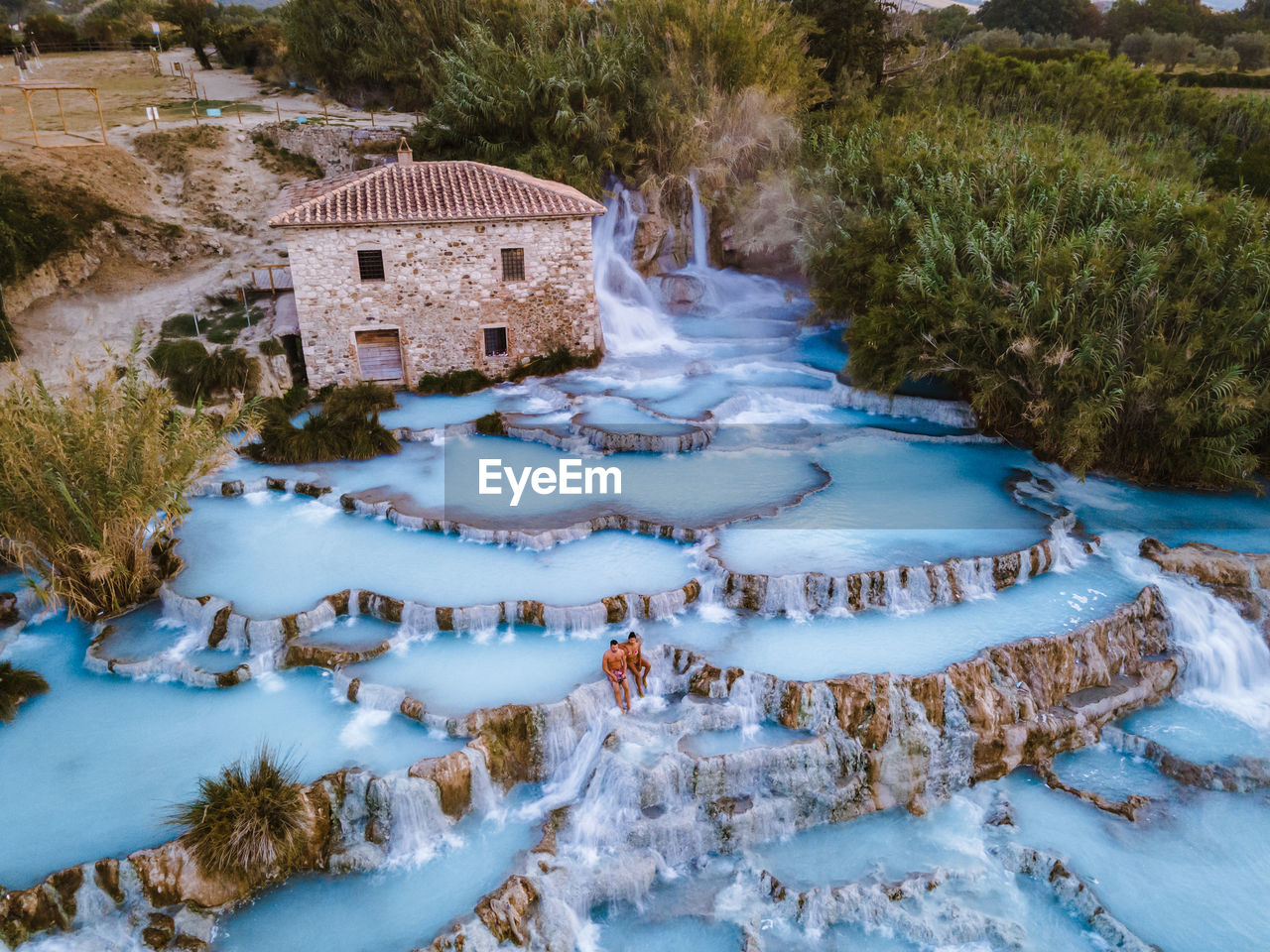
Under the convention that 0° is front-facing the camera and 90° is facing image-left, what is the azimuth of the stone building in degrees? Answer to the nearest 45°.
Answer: approximately 0°

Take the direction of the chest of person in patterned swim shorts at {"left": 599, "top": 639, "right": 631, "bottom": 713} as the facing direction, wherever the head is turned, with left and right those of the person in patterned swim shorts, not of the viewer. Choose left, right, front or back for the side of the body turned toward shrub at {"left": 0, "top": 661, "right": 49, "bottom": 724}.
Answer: right

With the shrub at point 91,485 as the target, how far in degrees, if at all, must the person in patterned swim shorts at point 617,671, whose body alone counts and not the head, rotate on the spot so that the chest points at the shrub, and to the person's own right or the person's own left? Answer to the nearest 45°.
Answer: approximately 90° to the person's own right

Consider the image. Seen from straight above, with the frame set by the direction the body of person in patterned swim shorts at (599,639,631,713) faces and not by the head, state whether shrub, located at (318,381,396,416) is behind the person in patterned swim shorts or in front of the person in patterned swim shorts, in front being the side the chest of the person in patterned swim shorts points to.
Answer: behind

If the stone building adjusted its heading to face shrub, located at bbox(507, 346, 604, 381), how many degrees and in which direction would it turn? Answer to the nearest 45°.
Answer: approximately 90° to its left

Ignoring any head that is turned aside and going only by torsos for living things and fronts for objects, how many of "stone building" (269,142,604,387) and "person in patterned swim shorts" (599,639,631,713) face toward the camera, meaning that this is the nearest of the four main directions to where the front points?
2

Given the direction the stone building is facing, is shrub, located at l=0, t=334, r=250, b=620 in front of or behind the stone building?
in front

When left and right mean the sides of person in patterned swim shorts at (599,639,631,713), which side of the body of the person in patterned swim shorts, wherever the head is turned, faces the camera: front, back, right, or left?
front

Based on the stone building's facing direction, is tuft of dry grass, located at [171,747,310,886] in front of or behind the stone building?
in front

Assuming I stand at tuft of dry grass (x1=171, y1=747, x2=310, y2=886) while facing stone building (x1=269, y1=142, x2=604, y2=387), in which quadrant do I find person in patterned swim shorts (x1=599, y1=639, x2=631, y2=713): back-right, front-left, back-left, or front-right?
front-right

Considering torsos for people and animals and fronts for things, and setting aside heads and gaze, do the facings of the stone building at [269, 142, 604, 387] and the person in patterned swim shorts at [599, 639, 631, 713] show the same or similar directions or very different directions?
same or similar directions
